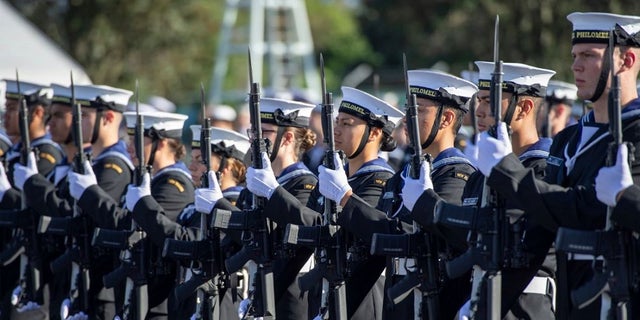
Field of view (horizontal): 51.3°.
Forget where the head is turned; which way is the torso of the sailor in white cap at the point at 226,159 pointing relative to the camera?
to the viewer's left

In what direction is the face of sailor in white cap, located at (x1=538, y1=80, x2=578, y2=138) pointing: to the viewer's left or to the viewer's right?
to the viewer's left

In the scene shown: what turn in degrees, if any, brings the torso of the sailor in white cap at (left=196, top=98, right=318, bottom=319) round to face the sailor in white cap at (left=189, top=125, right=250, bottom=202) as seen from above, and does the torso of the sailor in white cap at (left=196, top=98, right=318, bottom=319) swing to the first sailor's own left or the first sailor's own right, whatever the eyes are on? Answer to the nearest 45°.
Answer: approximately 45° to the first sailor's own right

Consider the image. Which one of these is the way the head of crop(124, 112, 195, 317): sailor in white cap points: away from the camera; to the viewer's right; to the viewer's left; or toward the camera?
to the viewer's left

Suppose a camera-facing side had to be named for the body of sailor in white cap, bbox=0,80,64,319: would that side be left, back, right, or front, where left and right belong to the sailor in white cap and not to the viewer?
left

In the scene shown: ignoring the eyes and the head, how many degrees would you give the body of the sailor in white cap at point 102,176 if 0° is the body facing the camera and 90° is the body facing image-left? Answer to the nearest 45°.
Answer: approximately 90°

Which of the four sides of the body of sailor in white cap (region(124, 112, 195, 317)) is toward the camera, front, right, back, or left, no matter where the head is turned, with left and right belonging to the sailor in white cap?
left

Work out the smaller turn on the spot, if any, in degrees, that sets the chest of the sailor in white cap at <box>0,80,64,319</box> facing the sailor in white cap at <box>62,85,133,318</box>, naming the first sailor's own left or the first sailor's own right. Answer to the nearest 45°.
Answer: approximately 135° to the first sailor's own left

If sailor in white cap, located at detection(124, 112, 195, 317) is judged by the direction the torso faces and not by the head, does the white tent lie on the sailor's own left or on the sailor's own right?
on the sailor's own right

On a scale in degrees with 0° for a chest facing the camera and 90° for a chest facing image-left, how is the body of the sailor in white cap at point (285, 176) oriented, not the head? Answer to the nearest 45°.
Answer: approximately 90°

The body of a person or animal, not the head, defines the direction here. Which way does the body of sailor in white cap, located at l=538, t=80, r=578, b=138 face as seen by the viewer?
to the viewer's left
